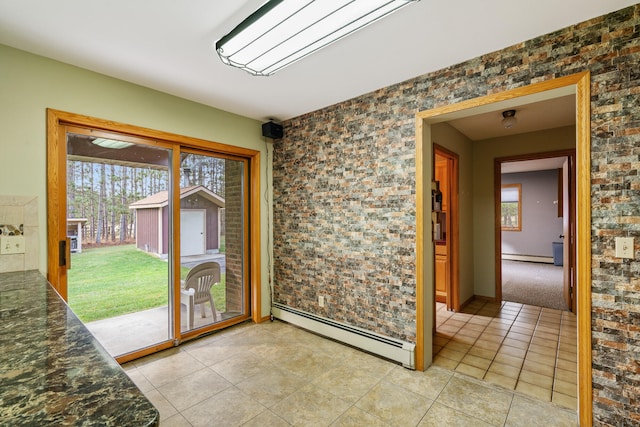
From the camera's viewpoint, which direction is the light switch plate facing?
toward the camera

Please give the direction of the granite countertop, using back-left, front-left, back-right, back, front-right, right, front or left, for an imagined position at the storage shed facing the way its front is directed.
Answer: front-right

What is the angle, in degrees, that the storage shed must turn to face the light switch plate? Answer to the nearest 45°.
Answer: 0° — it already faces it

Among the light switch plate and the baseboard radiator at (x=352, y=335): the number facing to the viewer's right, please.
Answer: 0

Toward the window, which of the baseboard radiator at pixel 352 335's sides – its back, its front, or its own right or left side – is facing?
back

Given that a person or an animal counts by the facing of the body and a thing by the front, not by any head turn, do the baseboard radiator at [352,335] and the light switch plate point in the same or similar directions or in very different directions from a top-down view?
same or similar directions

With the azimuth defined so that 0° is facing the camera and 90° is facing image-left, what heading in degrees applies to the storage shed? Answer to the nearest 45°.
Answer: approximately 315°

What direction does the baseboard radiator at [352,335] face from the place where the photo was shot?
facing the viewer and to the left of the viewer

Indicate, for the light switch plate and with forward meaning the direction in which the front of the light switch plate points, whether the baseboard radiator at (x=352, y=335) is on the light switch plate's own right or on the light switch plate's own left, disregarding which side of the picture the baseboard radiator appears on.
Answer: on the light switch plate's own right

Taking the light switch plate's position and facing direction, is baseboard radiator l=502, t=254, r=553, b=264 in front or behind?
behind

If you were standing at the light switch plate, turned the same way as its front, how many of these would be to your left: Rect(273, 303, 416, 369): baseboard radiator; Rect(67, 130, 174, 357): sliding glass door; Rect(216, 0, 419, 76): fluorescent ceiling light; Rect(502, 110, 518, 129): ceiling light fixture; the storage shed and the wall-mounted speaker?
0

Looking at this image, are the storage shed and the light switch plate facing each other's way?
no

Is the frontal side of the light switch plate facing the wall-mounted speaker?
no

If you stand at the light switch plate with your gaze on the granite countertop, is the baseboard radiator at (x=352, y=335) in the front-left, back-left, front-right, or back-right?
front-right

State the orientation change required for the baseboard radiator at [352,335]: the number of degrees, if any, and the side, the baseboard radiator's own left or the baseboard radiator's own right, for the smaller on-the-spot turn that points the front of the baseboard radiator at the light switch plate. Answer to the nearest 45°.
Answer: approximately 90° to the baseboard radiator's own left

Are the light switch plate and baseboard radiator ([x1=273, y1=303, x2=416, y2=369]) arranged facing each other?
no

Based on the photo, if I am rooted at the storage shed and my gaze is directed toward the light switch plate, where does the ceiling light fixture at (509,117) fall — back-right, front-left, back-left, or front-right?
front-left

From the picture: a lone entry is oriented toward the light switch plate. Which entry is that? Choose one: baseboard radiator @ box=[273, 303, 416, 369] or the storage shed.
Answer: the storage shed

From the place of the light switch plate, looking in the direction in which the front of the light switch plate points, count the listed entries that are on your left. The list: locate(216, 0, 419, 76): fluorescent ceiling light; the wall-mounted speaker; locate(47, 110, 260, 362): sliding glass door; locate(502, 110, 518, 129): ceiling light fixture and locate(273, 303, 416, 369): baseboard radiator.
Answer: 0

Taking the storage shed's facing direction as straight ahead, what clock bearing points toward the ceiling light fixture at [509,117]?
The ceiling light fixture is roughly at 11 o'clock from the storage shed.
